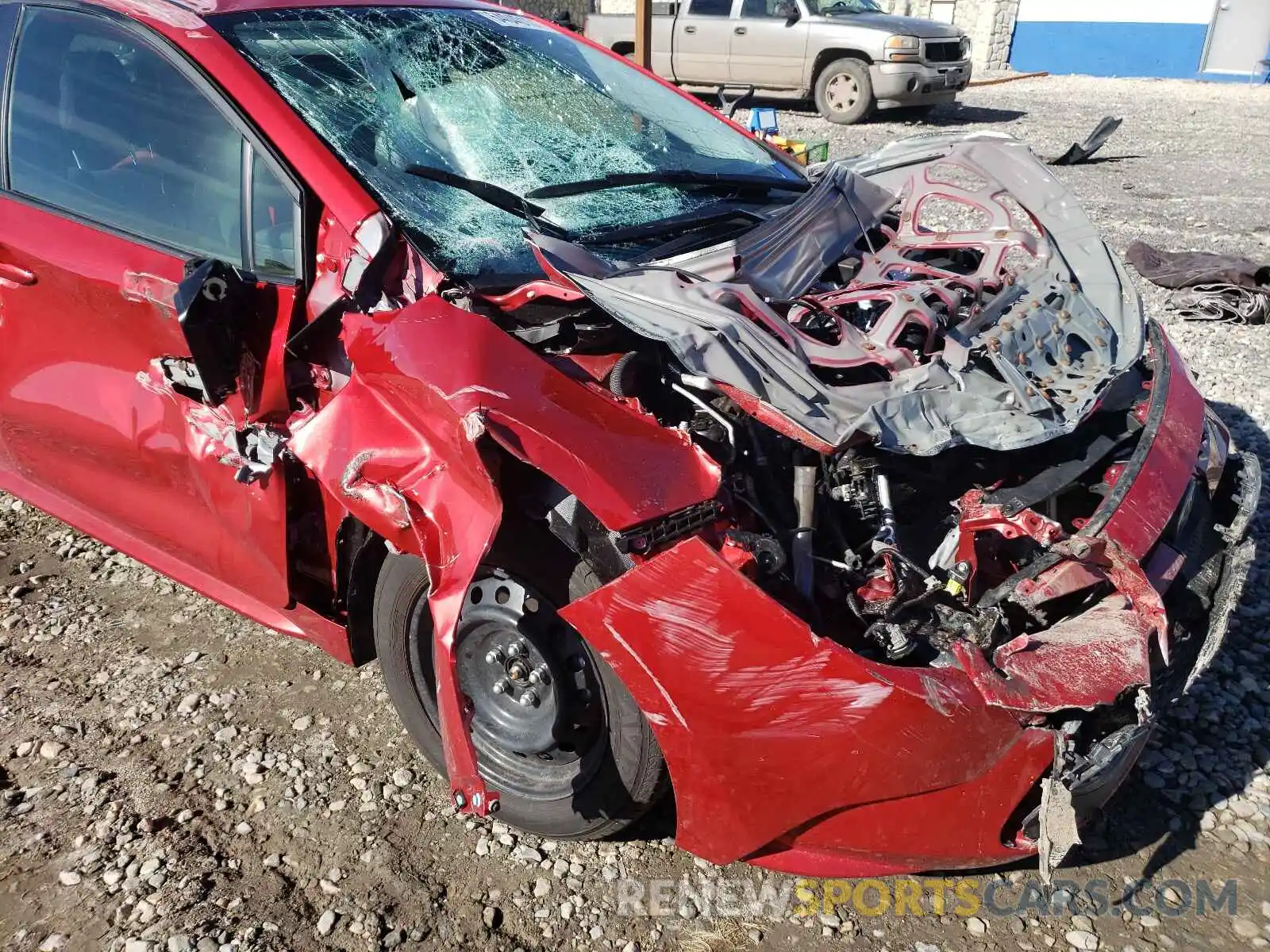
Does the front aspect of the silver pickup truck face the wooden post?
no

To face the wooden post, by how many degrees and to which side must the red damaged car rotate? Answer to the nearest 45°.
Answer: approximately 135° to its left

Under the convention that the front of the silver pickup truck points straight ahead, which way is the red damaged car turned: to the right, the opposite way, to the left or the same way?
the same way

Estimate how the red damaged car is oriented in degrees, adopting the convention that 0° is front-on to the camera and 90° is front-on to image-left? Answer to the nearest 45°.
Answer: approximately 315°

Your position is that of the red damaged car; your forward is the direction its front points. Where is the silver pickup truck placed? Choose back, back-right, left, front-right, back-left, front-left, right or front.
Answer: back-left

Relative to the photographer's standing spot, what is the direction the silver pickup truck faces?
facing the viewer and to the right of the viewer

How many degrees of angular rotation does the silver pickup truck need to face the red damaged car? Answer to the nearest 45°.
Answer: approximately 45° to its right

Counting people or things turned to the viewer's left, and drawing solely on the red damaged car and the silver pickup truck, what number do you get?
0
